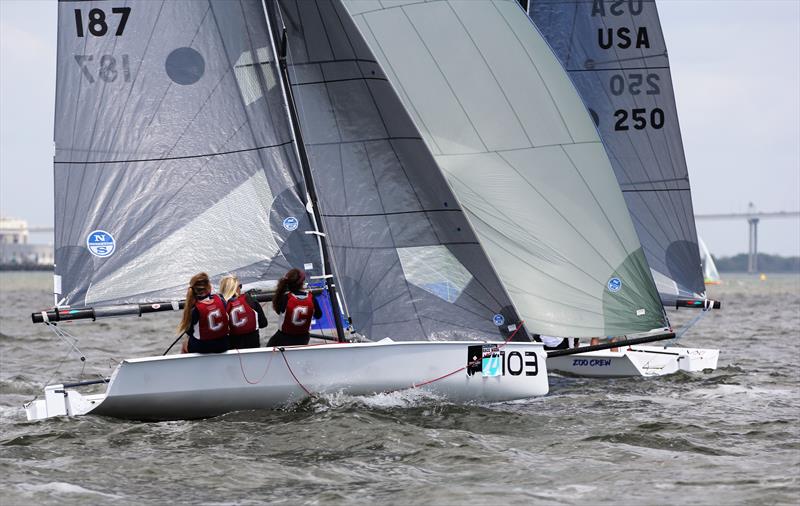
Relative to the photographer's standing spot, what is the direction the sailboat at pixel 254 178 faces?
facing to the right of the viewer

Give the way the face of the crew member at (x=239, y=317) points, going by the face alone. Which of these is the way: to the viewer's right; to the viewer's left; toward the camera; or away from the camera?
away from the camera

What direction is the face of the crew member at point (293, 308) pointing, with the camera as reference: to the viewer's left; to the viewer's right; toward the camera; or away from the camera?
away from the camera

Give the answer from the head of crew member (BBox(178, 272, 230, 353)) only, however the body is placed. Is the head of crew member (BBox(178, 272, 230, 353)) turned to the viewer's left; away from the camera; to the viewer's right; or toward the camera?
away from the camera
